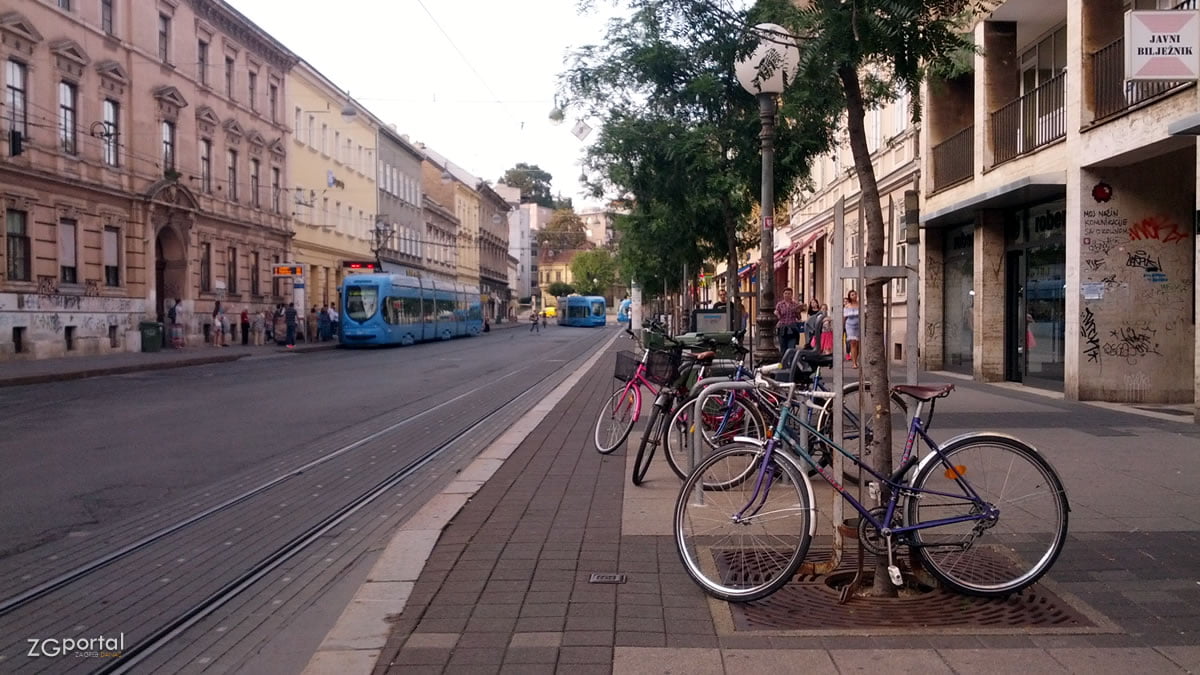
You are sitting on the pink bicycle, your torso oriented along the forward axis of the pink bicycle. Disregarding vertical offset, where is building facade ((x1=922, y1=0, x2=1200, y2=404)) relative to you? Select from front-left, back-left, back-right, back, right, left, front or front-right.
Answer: back

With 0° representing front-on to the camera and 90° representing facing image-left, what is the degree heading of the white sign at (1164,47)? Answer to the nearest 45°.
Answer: approximately 0°

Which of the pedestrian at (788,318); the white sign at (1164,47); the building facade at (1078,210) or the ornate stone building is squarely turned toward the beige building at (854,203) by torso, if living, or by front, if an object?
the ornate stone building

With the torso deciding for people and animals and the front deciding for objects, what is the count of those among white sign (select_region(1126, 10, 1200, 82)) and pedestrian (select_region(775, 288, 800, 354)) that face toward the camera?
2

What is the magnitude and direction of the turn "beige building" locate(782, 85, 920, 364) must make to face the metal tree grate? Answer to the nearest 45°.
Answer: approximately 45° to its left

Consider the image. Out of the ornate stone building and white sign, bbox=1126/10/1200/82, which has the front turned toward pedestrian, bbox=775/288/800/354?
the ornate stone building

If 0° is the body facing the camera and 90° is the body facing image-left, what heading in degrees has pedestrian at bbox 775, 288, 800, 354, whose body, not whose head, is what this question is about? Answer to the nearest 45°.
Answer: approximately 0°
